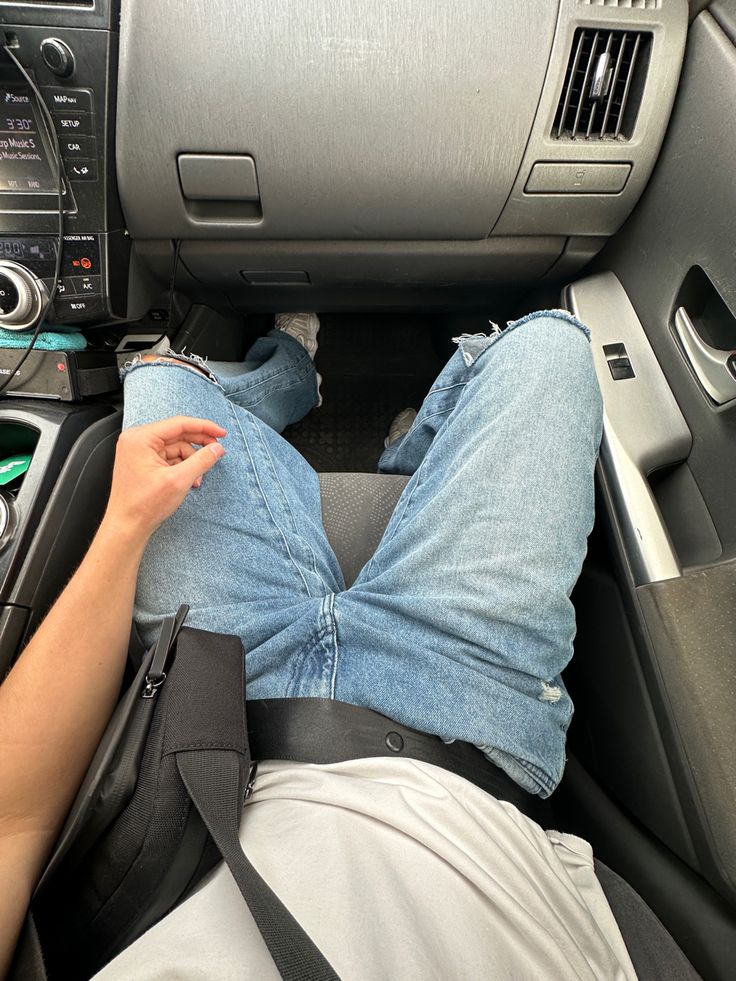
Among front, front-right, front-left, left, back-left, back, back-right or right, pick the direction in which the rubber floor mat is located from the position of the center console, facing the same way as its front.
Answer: back-left

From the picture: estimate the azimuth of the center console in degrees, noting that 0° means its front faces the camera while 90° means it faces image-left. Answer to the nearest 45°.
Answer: approximately 0°
